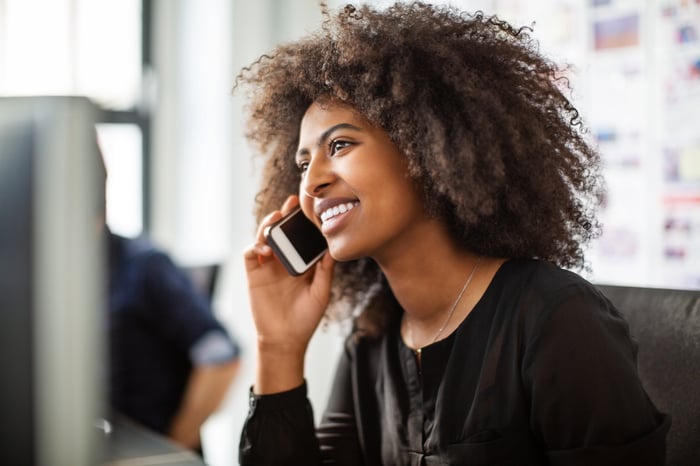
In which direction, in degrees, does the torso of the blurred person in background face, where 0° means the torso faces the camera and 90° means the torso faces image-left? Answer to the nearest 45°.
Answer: approximately 45°

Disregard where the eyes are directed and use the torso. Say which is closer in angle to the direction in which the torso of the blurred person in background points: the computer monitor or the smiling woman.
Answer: the computer monitor

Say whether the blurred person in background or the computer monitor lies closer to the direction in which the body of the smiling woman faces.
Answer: the computer monitor

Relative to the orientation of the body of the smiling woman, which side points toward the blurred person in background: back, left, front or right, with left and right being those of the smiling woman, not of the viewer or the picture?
right

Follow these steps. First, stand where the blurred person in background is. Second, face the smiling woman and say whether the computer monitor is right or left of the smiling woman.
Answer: right

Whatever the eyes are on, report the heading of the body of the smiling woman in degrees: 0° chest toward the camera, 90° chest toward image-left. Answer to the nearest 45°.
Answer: approximately 45°
